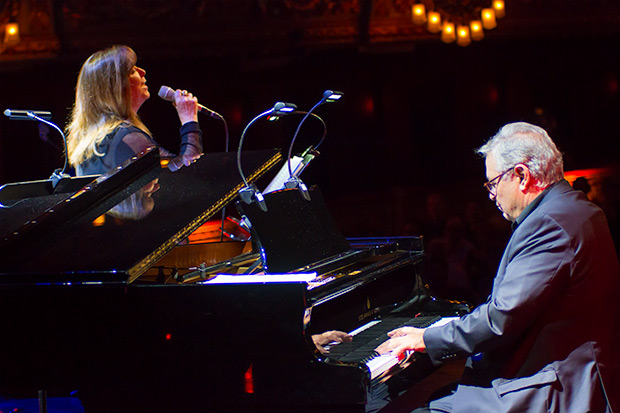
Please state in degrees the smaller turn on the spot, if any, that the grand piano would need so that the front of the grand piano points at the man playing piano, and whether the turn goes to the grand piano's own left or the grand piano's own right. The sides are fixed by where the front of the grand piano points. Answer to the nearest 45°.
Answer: approximately 45° to the grand piano's own left

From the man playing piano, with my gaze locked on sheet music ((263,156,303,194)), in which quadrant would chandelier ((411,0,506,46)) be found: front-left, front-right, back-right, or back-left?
front-right

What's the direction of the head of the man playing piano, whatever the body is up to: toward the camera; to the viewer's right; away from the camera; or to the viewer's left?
to the viewer's left

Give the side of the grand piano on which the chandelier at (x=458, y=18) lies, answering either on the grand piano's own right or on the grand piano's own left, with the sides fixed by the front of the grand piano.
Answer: on the grand piano's own left

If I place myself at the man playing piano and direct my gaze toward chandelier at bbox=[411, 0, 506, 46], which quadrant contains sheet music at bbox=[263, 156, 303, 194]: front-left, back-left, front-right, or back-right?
front-left
